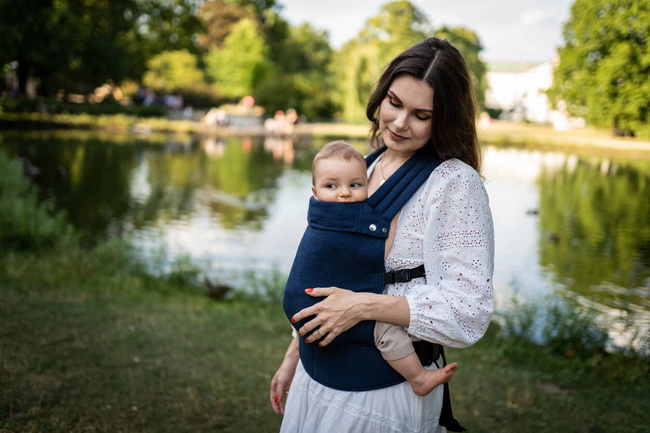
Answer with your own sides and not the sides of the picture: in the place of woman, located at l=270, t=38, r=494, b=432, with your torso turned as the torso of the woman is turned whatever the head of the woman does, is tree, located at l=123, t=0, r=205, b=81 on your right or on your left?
on your right

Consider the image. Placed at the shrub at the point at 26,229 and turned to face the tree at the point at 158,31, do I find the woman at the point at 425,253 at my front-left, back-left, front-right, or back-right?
back-right

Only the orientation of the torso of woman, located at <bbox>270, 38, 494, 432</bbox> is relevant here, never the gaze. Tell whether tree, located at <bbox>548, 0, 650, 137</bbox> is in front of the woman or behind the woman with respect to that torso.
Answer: behind

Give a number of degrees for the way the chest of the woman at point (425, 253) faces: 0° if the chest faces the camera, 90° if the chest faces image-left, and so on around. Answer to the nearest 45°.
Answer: approximately 45°

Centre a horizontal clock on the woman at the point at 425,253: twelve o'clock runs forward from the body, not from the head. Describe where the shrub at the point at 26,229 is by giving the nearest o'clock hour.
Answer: The shrub is roughly at 3 o'clock from the woman.

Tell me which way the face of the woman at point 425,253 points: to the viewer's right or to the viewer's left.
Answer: to the viewer's left
